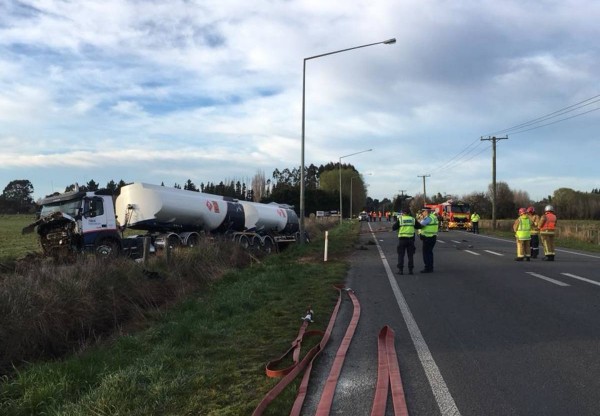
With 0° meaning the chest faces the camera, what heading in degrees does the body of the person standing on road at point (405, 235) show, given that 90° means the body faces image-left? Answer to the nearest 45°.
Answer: approximately 180°

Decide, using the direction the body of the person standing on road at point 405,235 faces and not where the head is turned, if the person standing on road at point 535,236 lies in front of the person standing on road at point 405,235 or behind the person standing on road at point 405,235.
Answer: in front

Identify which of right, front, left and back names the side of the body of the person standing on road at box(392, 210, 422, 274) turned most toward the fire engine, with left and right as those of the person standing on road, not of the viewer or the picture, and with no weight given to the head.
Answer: front

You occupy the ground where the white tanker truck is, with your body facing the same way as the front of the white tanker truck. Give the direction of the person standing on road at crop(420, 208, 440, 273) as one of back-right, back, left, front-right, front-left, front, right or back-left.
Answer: left

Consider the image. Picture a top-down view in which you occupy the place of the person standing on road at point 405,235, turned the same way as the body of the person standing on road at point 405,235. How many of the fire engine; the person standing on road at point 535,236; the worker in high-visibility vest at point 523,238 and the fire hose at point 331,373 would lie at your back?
1

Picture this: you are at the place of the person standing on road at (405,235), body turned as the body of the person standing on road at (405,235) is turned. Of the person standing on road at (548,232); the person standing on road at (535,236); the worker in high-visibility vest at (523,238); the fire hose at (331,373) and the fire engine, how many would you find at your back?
1

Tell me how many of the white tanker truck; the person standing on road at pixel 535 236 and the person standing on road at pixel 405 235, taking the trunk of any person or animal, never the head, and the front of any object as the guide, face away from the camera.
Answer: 1

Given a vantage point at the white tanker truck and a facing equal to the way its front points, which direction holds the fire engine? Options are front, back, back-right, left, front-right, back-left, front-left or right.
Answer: back

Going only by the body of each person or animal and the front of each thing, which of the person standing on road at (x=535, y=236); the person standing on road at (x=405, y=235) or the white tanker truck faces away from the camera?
the person standing on road at (x=405, y=235)

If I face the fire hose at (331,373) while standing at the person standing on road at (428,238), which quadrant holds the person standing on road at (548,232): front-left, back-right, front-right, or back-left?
back-left
